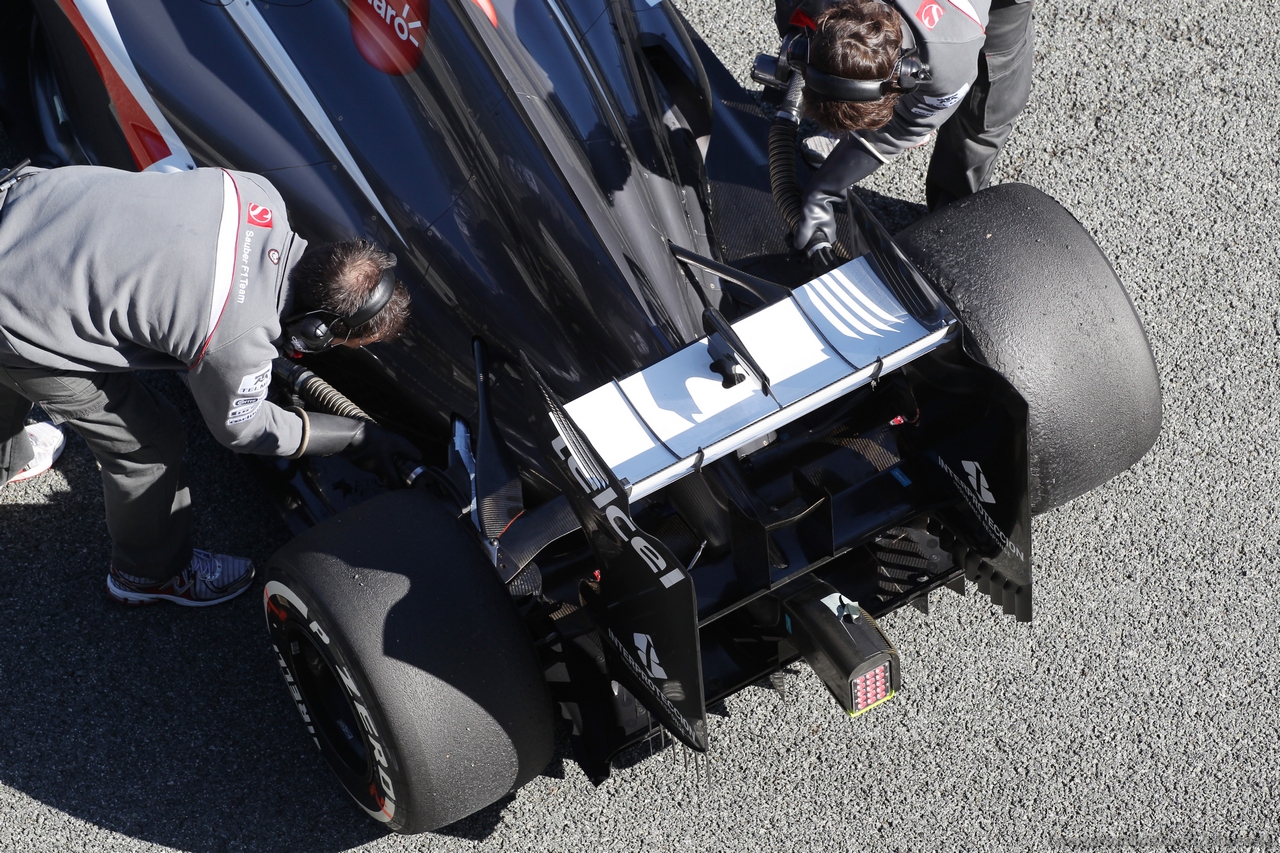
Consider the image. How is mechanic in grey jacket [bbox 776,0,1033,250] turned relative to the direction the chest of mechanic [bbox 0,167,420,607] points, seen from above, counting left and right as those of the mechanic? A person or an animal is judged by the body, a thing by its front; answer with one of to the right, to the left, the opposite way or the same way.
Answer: the opposite way

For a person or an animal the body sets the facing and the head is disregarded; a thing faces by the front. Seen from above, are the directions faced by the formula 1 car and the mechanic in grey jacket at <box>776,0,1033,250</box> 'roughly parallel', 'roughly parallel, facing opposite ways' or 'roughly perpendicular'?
roughly perpendicular

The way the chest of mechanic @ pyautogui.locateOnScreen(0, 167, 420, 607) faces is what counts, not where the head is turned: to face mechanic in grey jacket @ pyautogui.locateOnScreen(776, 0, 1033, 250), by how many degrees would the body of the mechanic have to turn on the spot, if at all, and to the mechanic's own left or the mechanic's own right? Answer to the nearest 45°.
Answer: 0° — they already face them

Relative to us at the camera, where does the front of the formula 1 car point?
facing away from the viewer and to the left of the viewer

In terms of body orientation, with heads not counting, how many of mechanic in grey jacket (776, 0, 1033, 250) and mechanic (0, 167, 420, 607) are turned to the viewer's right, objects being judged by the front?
1

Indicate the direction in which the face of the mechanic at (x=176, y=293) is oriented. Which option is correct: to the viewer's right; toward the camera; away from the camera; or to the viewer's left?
to the viewer's right

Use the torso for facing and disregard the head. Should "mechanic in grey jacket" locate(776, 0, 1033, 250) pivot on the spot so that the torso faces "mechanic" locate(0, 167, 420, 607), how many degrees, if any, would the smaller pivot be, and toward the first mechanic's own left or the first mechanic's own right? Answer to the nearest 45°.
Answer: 0° — they already face them

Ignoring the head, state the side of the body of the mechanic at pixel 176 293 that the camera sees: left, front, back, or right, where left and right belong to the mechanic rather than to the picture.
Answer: right
